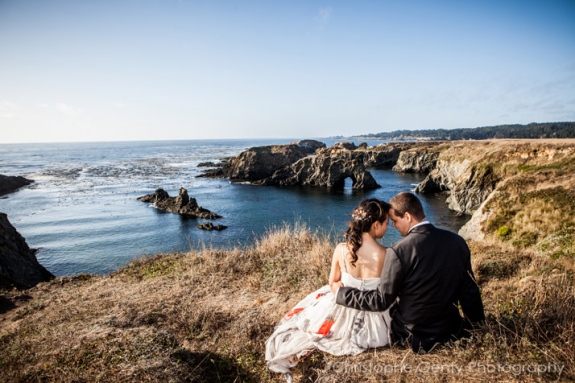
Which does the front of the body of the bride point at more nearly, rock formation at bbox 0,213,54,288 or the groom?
the rock formation

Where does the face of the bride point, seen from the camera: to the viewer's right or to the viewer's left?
to the viewer's right

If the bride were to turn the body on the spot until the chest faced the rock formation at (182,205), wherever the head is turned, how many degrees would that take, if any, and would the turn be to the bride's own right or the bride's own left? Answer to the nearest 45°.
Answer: approximately 45° to the bride's own left

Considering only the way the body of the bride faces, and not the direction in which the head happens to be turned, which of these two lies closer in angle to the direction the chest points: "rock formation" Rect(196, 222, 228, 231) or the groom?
the rock formation

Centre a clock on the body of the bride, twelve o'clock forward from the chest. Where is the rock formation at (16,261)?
The rock formation is roughly at 10 o'clock from the bride.

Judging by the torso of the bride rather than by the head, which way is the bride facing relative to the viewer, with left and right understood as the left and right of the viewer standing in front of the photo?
facing away from the viewer
